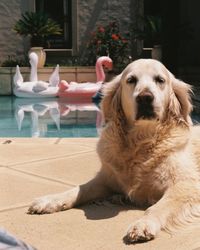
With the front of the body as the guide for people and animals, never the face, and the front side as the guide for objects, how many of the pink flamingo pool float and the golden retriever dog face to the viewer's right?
1

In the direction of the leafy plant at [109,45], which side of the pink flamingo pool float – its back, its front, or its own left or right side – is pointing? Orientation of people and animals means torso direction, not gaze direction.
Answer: left

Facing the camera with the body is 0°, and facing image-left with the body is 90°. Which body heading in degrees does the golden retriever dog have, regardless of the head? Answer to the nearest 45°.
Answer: approximately 45°

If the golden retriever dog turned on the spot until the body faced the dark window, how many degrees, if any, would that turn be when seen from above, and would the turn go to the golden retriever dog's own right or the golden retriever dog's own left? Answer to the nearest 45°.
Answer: approximately 135° to the golden retriever dog's own right

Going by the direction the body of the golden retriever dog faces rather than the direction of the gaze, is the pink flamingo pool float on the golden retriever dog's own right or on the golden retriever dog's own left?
on the golden retriever dog's own right

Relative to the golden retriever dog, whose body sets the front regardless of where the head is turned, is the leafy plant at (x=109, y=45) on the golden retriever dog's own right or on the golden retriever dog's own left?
on the golden retriever dog's own right

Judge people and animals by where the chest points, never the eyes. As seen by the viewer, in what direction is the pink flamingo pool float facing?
to the viewer's right

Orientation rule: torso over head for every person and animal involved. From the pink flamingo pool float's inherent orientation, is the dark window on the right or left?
on its left

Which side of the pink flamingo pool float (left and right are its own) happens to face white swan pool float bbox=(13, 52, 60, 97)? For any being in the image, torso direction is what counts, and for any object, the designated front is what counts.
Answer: back

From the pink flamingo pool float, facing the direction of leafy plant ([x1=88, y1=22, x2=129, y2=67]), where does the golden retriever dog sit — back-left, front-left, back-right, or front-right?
back-right

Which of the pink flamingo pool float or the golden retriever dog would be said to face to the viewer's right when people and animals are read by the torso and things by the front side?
the pink flamingo pool float

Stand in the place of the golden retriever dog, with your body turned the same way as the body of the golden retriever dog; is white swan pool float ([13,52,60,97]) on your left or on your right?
on your right

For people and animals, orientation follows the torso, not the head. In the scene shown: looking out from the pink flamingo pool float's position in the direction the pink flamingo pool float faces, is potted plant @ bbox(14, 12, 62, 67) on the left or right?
on its left
